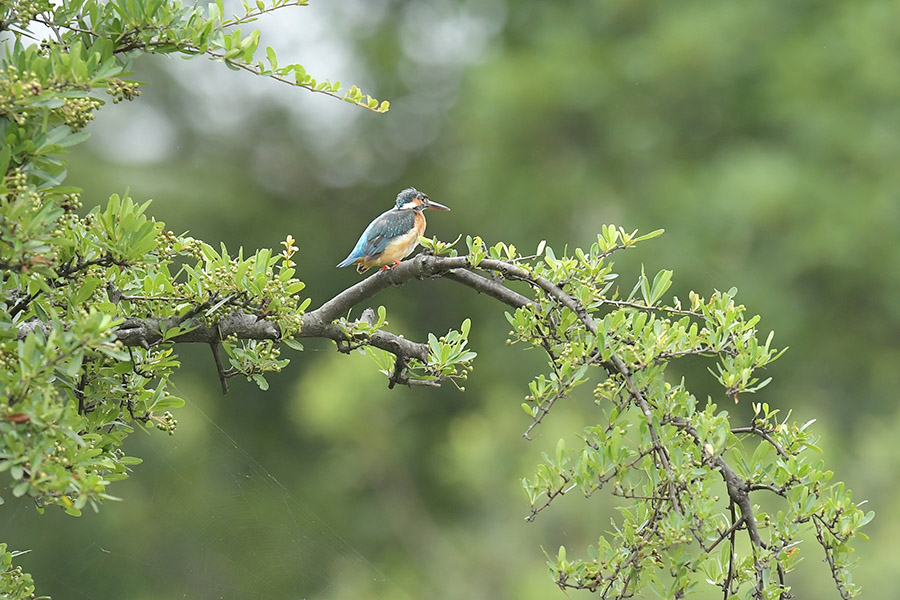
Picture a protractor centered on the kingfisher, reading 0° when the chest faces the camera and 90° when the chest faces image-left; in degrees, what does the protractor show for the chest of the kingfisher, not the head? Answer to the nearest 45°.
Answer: approximately 270°
